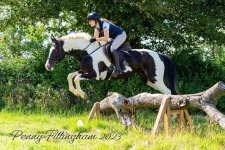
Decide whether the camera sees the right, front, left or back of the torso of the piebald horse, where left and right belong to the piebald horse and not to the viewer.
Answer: left

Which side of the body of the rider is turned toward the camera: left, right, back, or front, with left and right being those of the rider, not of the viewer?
left
